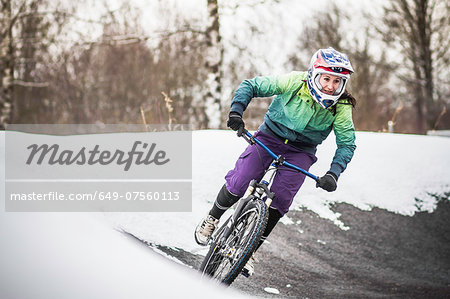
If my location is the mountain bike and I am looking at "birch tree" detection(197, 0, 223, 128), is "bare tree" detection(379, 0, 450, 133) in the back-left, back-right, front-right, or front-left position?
front-right

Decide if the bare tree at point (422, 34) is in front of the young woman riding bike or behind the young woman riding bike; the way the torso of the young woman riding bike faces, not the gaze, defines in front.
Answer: behind

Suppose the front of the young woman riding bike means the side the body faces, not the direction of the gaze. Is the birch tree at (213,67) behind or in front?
behind

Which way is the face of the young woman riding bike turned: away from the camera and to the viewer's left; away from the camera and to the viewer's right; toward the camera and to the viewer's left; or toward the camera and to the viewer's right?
toward the camera and to the viewer's left

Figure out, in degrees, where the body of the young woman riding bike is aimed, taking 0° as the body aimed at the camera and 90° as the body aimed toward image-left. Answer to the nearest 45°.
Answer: approximately 0°
